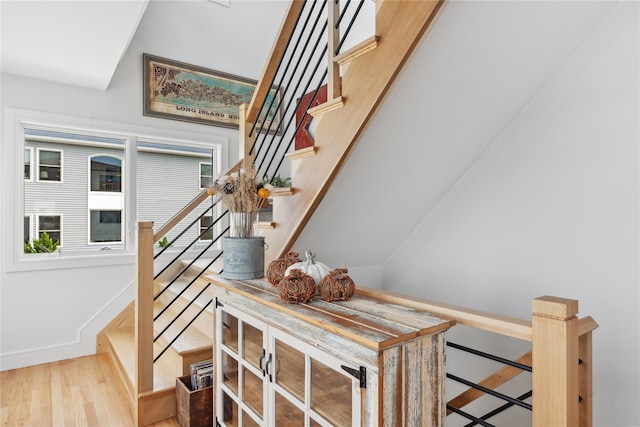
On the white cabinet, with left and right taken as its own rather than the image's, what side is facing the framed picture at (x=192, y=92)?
right

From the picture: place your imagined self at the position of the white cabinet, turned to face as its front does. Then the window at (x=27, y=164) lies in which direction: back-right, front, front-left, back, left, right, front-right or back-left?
right

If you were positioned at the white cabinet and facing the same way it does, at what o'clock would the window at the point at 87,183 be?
The window is roughly at 3 o'clock from the white cabinet.

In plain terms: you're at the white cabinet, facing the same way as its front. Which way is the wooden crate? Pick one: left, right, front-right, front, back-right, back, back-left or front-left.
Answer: right

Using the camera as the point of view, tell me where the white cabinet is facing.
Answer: facing the viewer and to the left of the viewer

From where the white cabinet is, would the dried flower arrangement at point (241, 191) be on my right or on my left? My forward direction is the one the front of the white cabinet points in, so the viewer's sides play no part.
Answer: on my right
